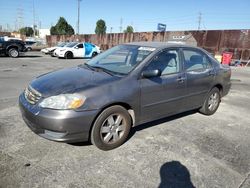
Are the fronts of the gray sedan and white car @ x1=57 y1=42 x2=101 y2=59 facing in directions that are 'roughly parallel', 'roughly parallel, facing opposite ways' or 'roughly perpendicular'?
roughly parallel

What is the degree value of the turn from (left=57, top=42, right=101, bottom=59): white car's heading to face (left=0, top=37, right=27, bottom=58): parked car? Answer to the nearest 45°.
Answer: approximately 45° to its right

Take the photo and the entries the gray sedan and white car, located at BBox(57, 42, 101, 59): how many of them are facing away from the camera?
0

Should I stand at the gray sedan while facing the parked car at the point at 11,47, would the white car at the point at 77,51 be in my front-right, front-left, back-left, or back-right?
front-right

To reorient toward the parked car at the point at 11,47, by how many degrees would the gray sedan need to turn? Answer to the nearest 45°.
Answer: approximately 90° to its right

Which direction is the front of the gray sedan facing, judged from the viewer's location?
facing the viewer and to the left of the viewer

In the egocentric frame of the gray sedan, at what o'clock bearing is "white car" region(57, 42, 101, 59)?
The white car is roughly at 4 o'clock from the gray sedan.
